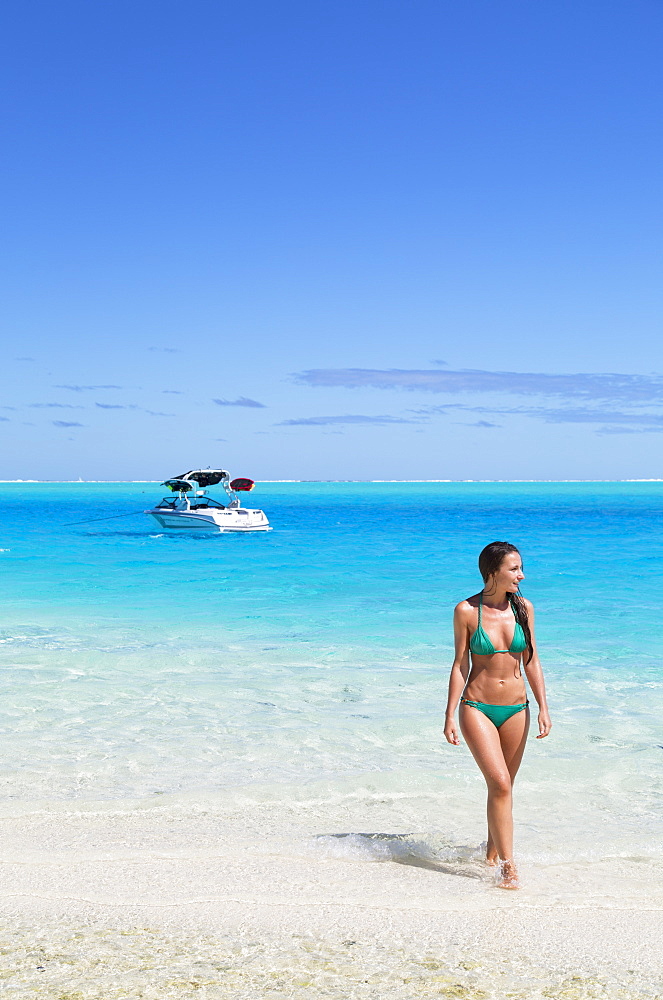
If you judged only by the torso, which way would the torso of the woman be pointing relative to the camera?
toward the camera
